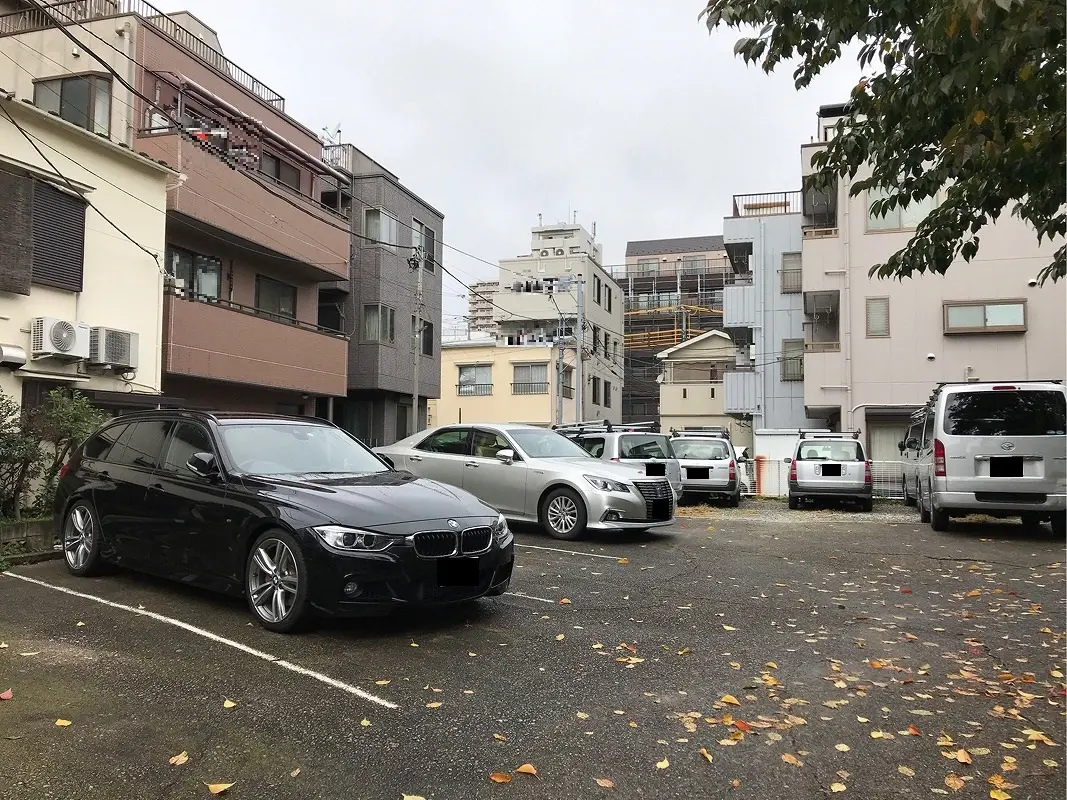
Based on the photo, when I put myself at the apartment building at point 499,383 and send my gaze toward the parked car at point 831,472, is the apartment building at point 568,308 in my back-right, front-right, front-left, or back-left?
back-left

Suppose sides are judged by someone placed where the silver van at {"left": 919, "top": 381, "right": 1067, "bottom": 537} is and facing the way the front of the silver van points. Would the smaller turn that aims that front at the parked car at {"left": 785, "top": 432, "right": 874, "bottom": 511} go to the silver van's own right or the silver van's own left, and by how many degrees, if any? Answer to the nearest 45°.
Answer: approximately 45° to the silver van's own left

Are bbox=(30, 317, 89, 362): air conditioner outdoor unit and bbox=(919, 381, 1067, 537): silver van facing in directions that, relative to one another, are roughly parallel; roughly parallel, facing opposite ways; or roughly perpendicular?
roughly perpendicular

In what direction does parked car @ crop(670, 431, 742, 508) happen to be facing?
away from the camera

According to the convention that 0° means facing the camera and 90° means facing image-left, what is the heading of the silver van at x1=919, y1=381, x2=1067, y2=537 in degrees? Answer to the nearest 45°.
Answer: approximately 180°

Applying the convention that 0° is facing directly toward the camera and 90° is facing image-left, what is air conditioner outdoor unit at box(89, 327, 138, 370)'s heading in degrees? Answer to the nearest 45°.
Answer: approximately 315°

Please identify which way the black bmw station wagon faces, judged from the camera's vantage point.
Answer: facing the viewer and to the right of the viewer

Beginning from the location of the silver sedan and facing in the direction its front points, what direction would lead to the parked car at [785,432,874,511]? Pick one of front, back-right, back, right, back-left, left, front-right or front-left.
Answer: left

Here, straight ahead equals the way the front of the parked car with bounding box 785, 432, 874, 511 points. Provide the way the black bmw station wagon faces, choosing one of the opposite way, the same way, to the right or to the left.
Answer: to the right

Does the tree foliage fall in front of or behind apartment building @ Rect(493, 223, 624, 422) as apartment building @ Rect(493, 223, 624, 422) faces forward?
in front

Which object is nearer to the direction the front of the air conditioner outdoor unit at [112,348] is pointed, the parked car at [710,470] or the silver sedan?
the silver sedan

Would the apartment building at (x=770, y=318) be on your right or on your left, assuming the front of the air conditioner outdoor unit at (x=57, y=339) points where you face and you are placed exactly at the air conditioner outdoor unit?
on your left

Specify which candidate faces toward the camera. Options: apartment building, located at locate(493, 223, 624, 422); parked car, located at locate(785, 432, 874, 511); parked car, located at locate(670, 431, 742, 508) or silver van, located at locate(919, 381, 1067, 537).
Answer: the apartment building

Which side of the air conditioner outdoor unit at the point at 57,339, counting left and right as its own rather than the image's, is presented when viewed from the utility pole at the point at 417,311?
left

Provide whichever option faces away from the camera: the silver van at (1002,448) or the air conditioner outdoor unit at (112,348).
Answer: the silver van

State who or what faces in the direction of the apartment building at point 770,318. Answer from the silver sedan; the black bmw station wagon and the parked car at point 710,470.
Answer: the parked car

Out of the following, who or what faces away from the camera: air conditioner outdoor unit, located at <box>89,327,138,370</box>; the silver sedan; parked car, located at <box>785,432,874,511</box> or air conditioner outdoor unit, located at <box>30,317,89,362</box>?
the parked car

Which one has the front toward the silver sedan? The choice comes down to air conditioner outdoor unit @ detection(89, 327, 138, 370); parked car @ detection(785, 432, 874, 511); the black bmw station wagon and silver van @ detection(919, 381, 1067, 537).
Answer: the air conditioner outdoor unit

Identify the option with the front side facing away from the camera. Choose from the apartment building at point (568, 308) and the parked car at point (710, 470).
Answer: the parked car
